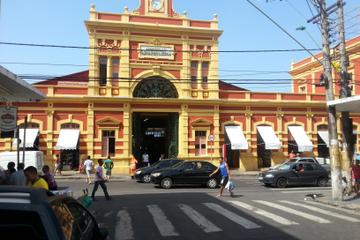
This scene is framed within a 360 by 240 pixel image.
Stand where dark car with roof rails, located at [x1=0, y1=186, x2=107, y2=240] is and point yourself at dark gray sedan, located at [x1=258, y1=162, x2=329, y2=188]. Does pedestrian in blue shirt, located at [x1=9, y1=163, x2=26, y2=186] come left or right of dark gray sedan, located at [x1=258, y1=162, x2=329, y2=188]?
left

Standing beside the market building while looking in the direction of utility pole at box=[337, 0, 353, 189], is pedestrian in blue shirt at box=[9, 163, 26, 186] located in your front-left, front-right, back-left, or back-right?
front-right

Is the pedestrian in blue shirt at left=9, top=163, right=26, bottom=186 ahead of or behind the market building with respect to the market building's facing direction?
ahead

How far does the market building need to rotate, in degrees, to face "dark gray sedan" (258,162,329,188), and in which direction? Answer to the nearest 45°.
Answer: approximately 45° to its left

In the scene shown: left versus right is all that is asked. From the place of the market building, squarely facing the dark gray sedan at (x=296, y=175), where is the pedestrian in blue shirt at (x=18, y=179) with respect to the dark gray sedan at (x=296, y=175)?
right

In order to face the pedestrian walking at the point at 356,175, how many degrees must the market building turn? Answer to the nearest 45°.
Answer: approximately 45° to its left

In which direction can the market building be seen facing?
toward the camera

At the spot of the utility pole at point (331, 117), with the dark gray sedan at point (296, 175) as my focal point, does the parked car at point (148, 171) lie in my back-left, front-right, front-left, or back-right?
front-left

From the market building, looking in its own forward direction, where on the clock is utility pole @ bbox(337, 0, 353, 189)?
The utility pole is roughly at 11 o'clock from the market building.

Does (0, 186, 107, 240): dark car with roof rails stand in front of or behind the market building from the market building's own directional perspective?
in front

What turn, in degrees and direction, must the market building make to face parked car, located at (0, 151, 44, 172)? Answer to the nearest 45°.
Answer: approximately 45° to its right

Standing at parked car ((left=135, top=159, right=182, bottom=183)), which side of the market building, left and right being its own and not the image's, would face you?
front
